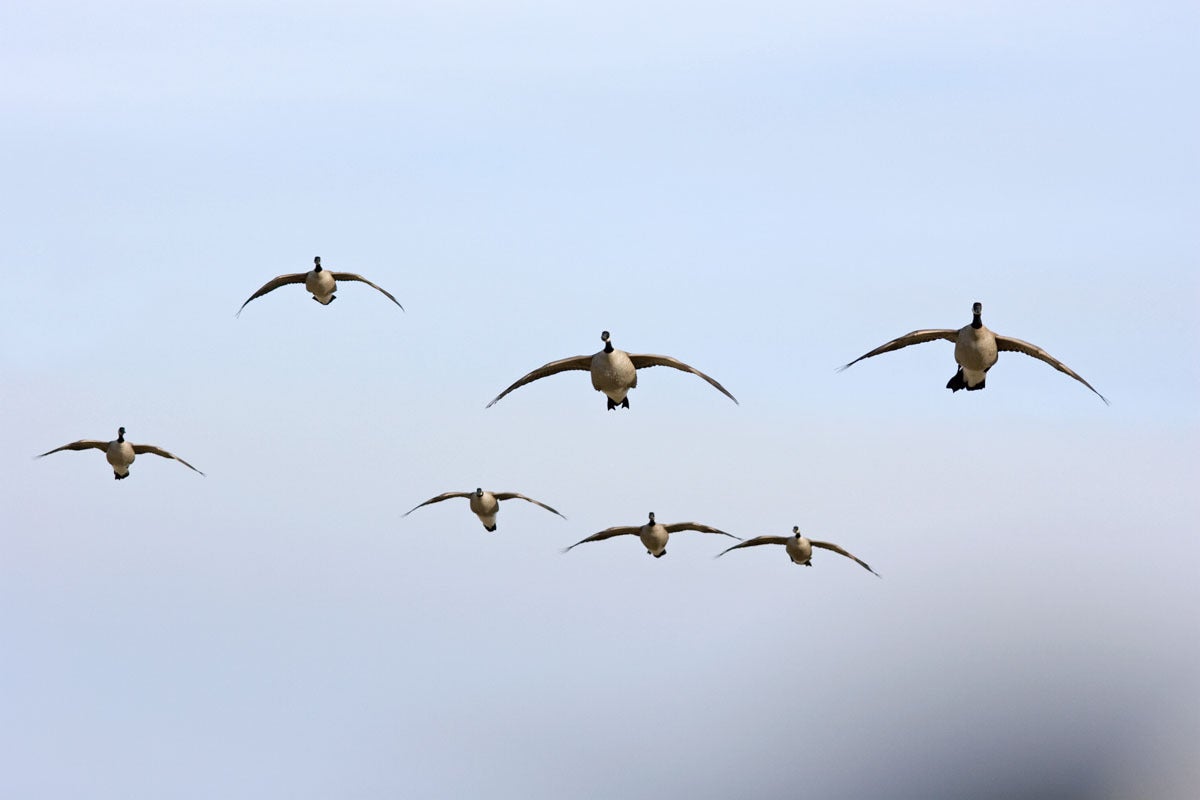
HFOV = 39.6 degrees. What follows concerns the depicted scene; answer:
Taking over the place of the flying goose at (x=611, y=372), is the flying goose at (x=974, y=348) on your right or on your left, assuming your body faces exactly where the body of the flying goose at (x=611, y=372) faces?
on your left

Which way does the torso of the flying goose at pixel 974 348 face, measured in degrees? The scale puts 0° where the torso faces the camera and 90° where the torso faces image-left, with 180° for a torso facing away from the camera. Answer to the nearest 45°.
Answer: approximately 0°

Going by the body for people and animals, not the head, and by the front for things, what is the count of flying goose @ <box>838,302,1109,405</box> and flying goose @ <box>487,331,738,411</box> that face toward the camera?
2

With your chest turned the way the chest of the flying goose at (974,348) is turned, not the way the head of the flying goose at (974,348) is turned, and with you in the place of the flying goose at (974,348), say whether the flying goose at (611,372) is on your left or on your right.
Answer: on your right

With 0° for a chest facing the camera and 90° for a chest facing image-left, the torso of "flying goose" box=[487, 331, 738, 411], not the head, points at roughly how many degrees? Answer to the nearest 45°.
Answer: approximately 0°
